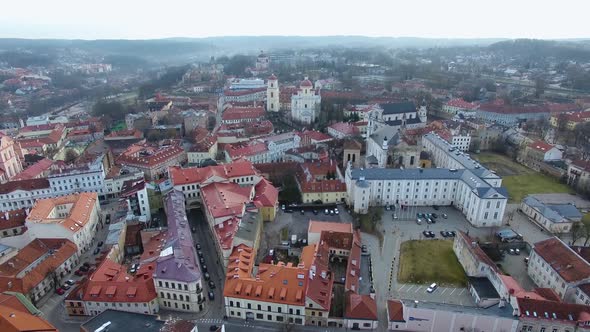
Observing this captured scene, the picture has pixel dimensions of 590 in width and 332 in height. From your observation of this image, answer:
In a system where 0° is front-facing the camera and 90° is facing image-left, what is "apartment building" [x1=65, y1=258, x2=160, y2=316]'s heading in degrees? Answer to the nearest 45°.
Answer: approximately 0°

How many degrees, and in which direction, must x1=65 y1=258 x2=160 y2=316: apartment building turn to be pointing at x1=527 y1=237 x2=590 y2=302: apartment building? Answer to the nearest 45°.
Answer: approximately 45° to its left

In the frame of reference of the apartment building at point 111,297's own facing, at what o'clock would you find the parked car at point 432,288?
The parked car is roughly at 10 o'clock from the apartment building.

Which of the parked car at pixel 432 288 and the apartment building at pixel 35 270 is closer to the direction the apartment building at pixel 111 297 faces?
the parked car
